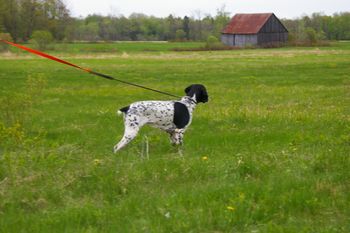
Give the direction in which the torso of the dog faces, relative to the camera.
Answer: to the viewer's right
